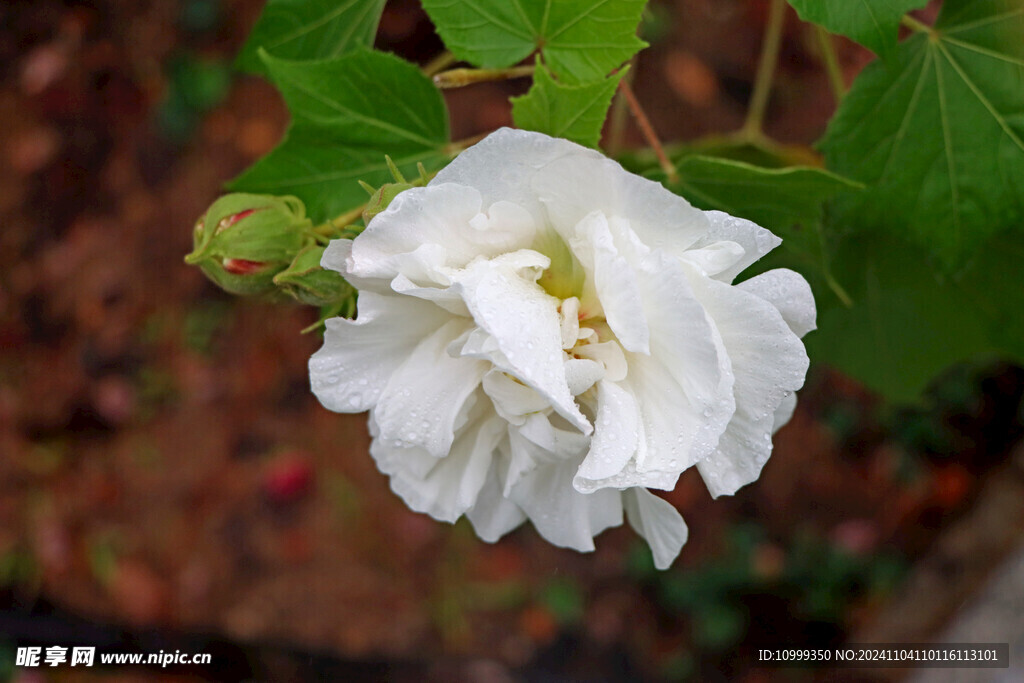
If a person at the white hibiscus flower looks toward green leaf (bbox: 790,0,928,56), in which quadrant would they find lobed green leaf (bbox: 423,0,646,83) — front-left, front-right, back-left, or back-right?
front-left

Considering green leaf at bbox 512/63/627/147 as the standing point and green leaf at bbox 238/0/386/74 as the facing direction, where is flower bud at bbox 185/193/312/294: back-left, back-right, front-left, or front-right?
front-left

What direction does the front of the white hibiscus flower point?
toward the camera
